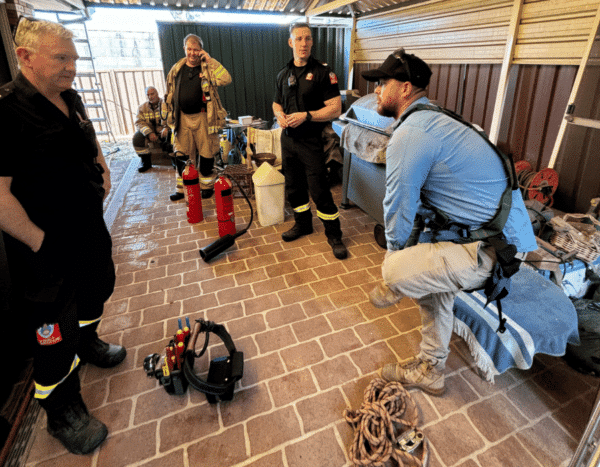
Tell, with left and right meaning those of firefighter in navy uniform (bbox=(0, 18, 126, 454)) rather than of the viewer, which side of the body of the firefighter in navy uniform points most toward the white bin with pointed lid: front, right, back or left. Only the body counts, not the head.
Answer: left

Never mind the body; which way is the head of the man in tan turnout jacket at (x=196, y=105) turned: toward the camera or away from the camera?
toward the camera

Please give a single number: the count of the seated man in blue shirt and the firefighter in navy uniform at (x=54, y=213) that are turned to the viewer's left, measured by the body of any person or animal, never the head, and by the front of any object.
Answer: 1

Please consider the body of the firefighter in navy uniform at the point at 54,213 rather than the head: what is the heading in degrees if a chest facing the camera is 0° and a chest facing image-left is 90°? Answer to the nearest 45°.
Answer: approximately 315°

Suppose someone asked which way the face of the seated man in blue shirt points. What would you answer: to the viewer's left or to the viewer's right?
to the viewer's left

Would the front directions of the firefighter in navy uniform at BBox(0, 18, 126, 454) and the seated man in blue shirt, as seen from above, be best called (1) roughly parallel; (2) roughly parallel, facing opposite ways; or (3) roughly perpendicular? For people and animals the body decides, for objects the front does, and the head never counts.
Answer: roughly parallel, facing opposite ways

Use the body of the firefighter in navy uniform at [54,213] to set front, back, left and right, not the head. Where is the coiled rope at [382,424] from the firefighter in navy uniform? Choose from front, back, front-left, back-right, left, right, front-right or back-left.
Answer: front

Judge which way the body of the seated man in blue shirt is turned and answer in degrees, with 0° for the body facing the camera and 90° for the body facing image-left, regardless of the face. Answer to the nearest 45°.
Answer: approximately 90°

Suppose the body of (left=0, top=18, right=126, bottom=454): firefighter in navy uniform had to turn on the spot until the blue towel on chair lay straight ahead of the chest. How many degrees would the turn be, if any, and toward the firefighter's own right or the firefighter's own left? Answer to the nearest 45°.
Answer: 0° — they already face it

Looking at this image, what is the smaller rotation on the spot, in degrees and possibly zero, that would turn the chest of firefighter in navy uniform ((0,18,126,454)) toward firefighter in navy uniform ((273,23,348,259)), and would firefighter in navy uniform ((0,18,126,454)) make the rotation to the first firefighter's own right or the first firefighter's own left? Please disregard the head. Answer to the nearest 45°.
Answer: approximately 90° to the first firefighter's own left

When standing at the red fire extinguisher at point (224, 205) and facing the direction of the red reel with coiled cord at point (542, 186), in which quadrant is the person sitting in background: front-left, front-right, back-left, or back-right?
back-left
